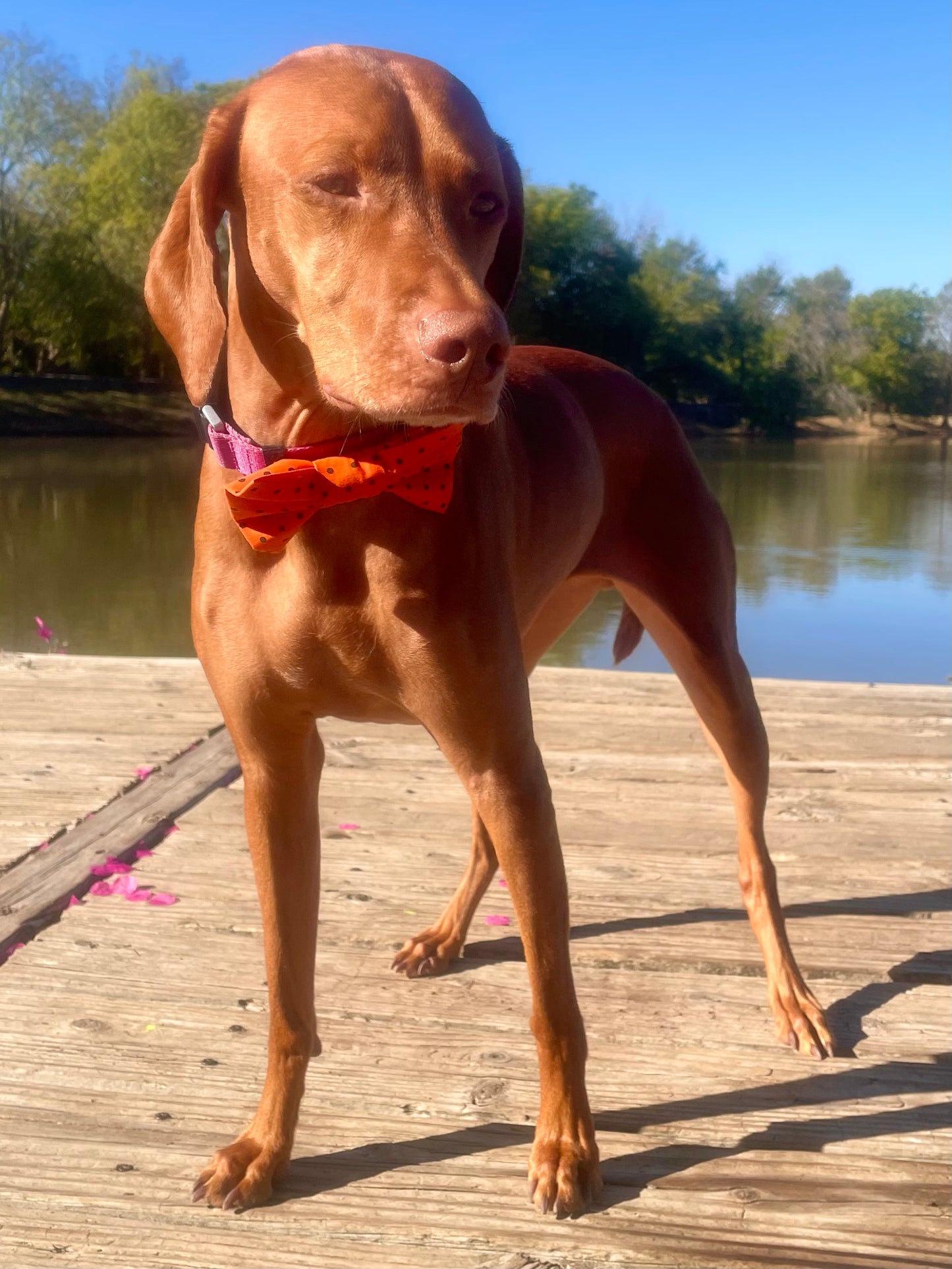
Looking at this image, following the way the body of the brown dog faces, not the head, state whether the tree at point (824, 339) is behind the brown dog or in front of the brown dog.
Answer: behind

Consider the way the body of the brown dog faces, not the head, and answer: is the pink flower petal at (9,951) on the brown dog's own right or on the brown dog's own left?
on the brown dog's own right

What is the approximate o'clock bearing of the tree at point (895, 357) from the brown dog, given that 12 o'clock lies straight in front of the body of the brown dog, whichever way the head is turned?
The tree is roughly at 5 o'clock from the brown dog.

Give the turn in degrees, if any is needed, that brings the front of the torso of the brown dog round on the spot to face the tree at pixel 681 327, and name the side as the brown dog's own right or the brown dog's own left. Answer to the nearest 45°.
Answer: approximately 135° to the brown dog's own right

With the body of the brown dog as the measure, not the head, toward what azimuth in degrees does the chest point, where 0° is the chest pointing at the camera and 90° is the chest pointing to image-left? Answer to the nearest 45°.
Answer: approximately 45°
